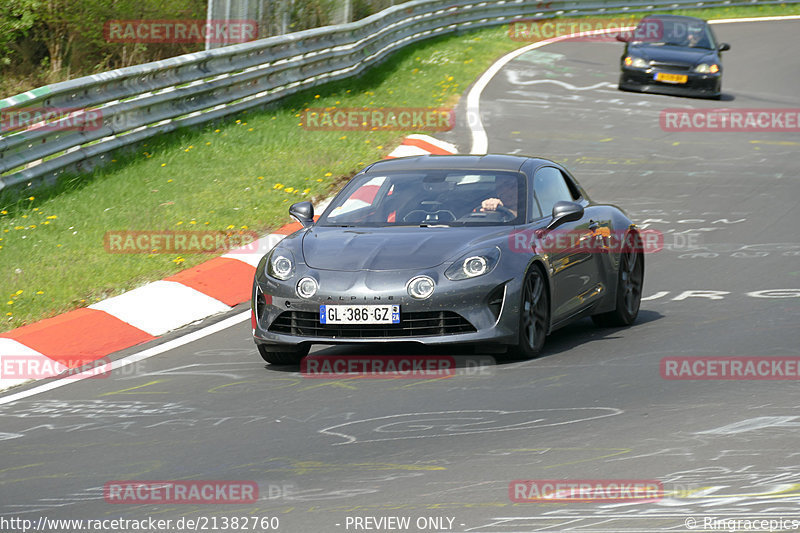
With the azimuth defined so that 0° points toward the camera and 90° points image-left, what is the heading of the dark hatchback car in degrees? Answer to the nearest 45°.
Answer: approximately 0°

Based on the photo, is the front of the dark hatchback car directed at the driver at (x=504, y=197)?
yes

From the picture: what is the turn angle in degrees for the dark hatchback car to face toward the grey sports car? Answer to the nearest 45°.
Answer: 0° — it already faces it

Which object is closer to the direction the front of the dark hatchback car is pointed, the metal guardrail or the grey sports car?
the grey sports car
